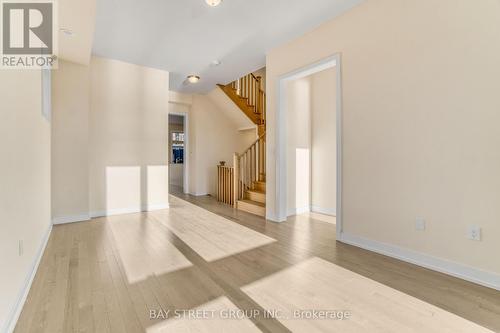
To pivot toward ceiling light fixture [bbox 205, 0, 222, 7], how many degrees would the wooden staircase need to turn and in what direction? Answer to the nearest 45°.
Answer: approximately 45° to its left

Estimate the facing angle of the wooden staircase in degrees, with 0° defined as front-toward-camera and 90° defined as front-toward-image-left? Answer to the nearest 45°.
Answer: approximately 45°
